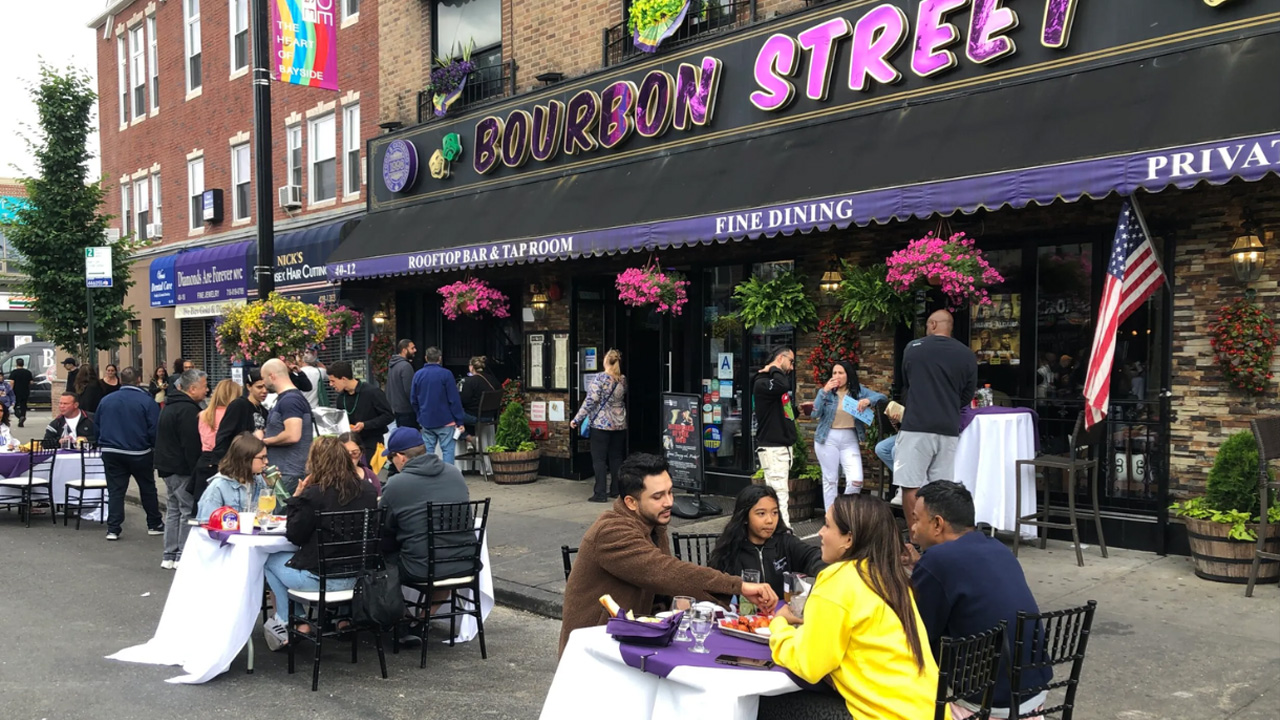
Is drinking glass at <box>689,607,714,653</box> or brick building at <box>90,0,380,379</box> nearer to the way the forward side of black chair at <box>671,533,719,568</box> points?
the drinking glass

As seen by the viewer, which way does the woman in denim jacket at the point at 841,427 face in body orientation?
toward the camera

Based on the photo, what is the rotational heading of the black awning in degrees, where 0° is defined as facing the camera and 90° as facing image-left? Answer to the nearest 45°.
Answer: approximately 45°

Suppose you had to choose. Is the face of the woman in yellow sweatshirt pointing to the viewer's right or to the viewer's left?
to the viewer's left

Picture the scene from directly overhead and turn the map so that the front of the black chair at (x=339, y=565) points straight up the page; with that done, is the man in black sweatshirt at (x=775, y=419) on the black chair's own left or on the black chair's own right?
on the black chair's own right

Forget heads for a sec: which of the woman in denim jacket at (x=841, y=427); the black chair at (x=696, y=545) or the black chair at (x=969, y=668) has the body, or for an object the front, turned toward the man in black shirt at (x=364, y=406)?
the black chair at (x=969, y=668)

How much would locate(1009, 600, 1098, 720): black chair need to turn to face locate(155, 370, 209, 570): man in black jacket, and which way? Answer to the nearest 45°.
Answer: approximately 45° to its left

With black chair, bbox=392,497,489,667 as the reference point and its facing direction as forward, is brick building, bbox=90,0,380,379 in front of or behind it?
in front

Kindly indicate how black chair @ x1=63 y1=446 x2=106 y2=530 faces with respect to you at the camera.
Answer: facing away from the viewer and to the left of the viewer

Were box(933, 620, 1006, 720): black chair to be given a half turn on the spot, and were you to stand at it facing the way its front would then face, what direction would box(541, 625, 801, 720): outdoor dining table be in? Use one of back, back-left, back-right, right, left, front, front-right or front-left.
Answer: back-right

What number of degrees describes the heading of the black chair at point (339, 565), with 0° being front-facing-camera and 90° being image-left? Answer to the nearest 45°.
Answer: approximately 135°

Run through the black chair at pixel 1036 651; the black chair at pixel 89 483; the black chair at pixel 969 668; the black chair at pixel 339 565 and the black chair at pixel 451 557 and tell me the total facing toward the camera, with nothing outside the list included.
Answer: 0

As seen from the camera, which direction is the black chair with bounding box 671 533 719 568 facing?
toward the camera

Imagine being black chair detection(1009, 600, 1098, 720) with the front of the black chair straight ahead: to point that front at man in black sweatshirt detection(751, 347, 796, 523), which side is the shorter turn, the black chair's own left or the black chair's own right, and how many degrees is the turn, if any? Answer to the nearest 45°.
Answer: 0° — it already faces them

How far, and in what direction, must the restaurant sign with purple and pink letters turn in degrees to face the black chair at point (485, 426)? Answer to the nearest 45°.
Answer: approximately 90° to its right

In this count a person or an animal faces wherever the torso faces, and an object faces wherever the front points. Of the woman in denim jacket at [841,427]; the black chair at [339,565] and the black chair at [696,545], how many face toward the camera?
2

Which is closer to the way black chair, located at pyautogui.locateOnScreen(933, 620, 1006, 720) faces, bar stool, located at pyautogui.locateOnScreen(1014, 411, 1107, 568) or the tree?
the tree

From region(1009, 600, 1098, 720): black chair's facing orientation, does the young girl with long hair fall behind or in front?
in front

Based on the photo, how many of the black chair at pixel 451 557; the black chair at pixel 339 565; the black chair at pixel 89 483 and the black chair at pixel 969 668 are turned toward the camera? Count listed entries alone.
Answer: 0

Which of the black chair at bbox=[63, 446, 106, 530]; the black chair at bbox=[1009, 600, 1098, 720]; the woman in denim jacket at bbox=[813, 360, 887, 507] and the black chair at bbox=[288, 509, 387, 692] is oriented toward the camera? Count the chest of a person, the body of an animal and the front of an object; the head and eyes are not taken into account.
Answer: the woman in denim jacket

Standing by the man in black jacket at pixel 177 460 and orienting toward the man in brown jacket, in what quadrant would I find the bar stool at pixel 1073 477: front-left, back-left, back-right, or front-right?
front-left
